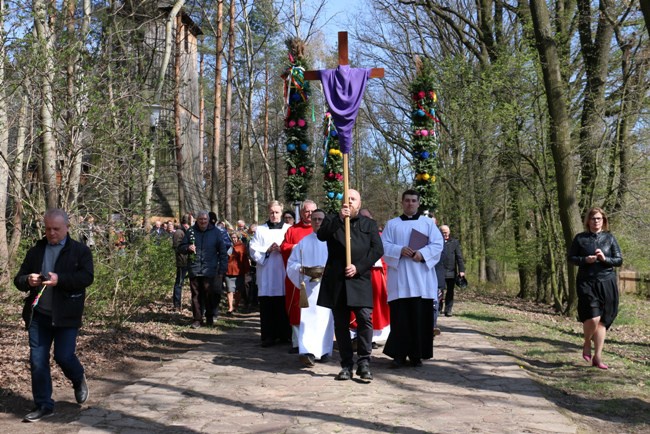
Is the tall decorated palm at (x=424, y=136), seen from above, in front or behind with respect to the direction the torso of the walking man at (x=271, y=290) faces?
behind

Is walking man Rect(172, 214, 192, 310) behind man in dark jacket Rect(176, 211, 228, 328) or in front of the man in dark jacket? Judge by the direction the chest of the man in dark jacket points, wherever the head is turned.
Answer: behind

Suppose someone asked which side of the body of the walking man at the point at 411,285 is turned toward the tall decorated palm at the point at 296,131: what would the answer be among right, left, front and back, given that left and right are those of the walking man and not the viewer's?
back

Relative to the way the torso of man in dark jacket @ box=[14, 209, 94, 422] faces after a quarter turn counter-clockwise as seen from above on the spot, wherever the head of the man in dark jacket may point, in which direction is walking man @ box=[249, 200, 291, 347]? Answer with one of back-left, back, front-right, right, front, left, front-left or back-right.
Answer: left

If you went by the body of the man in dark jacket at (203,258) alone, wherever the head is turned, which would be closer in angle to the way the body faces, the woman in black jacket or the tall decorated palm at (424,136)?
the woman in black jacket

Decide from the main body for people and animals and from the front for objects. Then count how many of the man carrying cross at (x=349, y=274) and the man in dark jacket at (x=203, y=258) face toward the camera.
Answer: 2

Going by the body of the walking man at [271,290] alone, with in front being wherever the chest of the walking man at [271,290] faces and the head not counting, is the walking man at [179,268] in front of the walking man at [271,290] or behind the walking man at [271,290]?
behind

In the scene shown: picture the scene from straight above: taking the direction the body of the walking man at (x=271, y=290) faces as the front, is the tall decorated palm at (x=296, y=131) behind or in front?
behind
